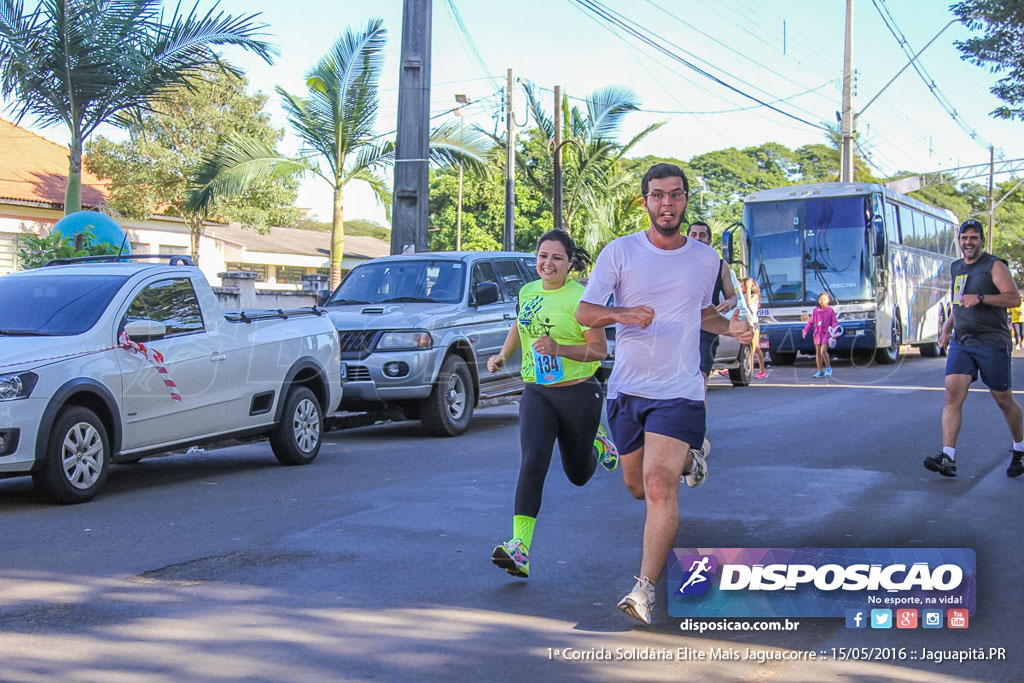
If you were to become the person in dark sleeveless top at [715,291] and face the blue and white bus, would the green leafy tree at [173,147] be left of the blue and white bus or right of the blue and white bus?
left

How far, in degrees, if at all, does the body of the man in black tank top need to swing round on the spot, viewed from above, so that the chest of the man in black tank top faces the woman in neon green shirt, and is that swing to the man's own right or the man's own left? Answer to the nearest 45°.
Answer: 0° — they already face them

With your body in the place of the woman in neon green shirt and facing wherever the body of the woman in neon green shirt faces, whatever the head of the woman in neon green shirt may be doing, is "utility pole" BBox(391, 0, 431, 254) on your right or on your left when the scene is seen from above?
on your right

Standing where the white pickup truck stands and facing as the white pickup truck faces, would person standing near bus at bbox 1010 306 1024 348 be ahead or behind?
behind

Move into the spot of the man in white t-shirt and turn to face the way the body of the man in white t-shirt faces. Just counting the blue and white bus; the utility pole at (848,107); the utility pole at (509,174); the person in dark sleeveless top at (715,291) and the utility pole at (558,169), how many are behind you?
5

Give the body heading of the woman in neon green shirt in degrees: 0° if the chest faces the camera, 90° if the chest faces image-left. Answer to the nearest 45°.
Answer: approximately 45°

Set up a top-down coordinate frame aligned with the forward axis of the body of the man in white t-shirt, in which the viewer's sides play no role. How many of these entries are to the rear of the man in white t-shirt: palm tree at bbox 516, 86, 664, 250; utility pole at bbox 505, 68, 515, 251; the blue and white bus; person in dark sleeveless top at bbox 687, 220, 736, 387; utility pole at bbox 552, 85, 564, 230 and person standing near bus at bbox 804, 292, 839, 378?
6

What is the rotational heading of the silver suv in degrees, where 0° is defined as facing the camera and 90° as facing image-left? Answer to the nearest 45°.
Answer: approximately 45°

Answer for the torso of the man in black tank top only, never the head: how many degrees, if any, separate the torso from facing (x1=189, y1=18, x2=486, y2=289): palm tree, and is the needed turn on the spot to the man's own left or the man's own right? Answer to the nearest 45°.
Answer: approximately 90° to the man's own right

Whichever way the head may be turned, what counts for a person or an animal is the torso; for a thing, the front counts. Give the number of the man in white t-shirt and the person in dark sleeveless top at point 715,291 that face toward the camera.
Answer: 2

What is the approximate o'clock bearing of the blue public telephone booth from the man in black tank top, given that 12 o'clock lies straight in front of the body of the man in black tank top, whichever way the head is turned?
The blue public telephone booth is roughly at 2 o'clock from the man in black tank top.

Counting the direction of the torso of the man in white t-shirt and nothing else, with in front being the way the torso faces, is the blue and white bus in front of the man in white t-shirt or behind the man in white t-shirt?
behind

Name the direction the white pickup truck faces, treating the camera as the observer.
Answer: facing the viewer and to the left of the viewer

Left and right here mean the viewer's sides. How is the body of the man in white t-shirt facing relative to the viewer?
facing the viewer
